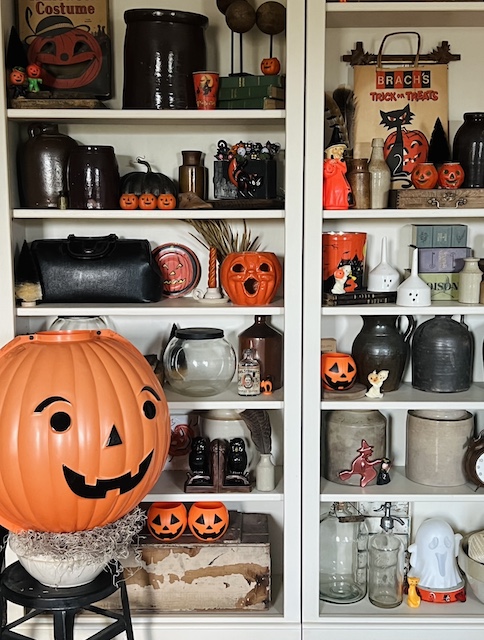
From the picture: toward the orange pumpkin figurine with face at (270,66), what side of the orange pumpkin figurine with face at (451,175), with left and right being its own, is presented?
right

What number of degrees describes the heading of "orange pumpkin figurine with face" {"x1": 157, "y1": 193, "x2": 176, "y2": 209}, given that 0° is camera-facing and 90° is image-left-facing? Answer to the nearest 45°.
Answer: approximately 0°

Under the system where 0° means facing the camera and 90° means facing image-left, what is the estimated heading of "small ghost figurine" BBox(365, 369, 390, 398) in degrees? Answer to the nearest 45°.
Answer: approximately 0°

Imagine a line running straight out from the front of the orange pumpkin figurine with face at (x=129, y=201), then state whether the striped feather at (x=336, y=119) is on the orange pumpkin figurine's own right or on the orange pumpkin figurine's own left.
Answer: on the orange pumpkin figurine's own left
